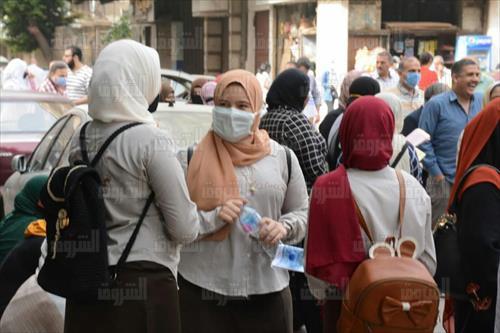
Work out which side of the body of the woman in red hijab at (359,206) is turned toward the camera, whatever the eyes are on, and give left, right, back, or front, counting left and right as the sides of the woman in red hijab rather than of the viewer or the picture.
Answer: back

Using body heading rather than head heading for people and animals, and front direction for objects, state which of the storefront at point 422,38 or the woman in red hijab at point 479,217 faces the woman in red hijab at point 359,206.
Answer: the storefront

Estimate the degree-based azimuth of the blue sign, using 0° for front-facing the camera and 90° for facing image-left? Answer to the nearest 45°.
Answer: approximately 0°

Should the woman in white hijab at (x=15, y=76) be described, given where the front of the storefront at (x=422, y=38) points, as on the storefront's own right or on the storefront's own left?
on the storefront's own right

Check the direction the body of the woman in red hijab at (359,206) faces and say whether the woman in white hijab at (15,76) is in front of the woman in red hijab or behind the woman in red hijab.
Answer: in front

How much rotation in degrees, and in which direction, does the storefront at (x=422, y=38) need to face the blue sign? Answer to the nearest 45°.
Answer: approximately 45° to its left

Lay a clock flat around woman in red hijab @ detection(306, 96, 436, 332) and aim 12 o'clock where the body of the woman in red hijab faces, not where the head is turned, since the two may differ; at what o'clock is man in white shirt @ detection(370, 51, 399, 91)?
The man in white shirt is roughly at 12 o'clock from the woman in red hijab.

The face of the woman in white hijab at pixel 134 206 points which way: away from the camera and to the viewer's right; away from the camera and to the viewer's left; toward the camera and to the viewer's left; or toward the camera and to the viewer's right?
away from the camera and to the viewer's right

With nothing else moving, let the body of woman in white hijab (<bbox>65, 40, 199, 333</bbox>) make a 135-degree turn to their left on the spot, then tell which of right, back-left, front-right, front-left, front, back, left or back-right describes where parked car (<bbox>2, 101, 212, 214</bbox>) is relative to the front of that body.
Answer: right

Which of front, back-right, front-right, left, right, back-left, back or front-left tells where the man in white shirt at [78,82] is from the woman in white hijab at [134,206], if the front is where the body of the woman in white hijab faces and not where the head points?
front-left

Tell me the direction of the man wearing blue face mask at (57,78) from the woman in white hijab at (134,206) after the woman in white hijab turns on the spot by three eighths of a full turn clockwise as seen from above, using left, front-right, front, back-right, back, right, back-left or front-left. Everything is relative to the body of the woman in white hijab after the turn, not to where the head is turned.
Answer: back

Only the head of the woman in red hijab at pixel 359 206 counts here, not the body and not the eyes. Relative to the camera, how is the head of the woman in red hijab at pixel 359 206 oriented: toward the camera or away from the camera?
away from the camera

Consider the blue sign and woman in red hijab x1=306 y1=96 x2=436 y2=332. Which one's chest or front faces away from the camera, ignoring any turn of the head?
the woman in red hijab

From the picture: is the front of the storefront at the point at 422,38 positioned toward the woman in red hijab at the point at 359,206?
yes

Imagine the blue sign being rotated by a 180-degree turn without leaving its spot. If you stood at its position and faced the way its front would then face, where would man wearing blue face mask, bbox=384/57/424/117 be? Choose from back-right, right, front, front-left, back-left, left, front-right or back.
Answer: back

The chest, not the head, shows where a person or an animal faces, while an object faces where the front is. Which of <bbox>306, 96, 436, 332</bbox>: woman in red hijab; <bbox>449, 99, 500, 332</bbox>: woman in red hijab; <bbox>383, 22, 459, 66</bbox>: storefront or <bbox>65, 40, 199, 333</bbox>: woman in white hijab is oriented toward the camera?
the storefront
